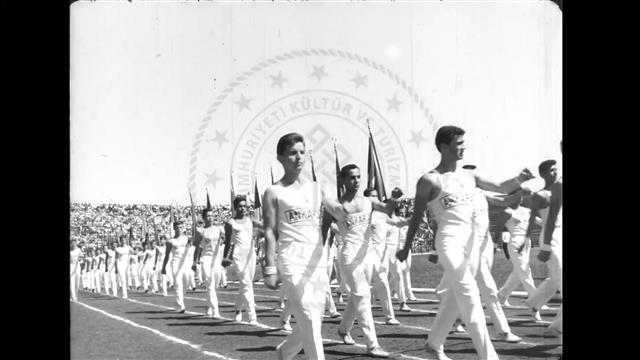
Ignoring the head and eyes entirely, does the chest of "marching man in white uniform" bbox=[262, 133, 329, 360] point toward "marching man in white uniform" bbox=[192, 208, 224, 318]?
no

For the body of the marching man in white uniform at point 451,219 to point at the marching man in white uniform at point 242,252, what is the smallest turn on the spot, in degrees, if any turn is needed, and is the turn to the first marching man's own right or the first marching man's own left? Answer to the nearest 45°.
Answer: approximately 180°

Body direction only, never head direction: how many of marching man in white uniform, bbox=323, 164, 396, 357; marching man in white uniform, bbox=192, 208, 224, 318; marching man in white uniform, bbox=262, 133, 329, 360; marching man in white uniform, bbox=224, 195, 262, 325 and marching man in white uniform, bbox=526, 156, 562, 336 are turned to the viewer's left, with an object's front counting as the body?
0

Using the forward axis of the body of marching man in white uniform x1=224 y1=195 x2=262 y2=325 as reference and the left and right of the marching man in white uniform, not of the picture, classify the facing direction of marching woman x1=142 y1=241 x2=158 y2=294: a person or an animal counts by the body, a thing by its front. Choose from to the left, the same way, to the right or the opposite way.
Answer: the same way

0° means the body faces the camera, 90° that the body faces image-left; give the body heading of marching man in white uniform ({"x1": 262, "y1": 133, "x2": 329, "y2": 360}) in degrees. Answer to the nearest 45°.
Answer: approximately 315°

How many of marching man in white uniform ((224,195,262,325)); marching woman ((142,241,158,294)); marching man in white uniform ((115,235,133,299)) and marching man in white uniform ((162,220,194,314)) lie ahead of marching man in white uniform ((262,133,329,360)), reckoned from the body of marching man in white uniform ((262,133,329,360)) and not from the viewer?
0

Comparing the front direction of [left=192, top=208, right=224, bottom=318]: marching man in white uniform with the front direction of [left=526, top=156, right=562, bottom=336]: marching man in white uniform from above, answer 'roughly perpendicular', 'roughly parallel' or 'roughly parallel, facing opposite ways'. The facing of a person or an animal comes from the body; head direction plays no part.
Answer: roughly parallel

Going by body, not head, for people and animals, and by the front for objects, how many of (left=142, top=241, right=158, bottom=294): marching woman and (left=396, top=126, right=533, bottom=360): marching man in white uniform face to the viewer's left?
0

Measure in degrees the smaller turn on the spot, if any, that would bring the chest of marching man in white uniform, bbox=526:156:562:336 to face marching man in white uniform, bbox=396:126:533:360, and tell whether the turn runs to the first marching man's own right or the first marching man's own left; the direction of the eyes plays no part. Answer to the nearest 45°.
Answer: approximately 135° to the first marching man's own right

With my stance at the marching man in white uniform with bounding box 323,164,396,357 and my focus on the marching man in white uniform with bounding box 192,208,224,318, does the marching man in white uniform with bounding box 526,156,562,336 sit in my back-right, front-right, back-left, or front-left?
back-right

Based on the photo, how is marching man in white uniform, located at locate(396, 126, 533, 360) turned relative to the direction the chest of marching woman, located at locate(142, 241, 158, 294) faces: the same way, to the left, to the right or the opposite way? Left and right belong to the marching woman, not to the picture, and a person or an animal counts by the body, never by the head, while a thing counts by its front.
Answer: the same way

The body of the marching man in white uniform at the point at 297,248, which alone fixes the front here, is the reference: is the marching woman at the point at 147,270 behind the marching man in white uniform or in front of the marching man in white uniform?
behind

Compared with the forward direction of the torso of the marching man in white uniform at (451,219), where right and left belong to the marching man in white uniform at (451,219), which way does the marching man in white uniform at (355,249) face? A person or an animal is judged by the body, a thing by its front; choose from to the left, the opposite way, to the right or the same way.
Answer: the same way

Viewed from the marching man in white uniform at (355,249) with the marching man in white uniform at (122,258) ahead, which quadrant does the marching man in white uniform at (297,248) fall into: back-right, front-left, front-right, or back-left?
back-left

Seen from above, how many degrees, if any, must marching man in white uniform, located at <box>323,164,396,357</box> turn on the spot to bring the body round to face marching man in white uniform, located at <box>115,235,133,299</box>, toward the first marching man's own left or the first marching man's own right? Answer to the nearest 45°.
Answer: approximately 180°

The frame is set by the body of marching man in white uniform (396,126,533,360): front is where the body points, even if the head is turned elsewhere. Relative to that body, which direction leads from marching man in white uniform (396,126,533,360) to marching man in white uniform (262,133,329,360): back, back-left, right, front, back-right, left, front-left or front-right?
right
